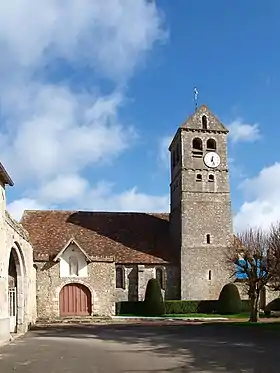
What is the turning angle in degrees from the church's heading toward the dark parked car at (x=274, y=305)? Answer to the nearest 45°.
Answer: approximately 90° to its left

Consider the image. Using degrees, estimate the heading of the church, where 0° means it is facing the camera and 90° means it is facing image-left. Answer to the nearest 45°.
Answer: approximately 0°

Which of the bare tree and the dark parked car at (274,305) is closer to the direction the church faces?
the bare tree

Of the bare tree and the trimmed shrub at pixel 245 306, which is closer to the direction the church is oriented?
the bare tree

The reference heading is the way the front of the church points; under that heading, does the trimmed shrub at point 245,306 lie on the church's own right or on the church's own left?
on the church's own left
